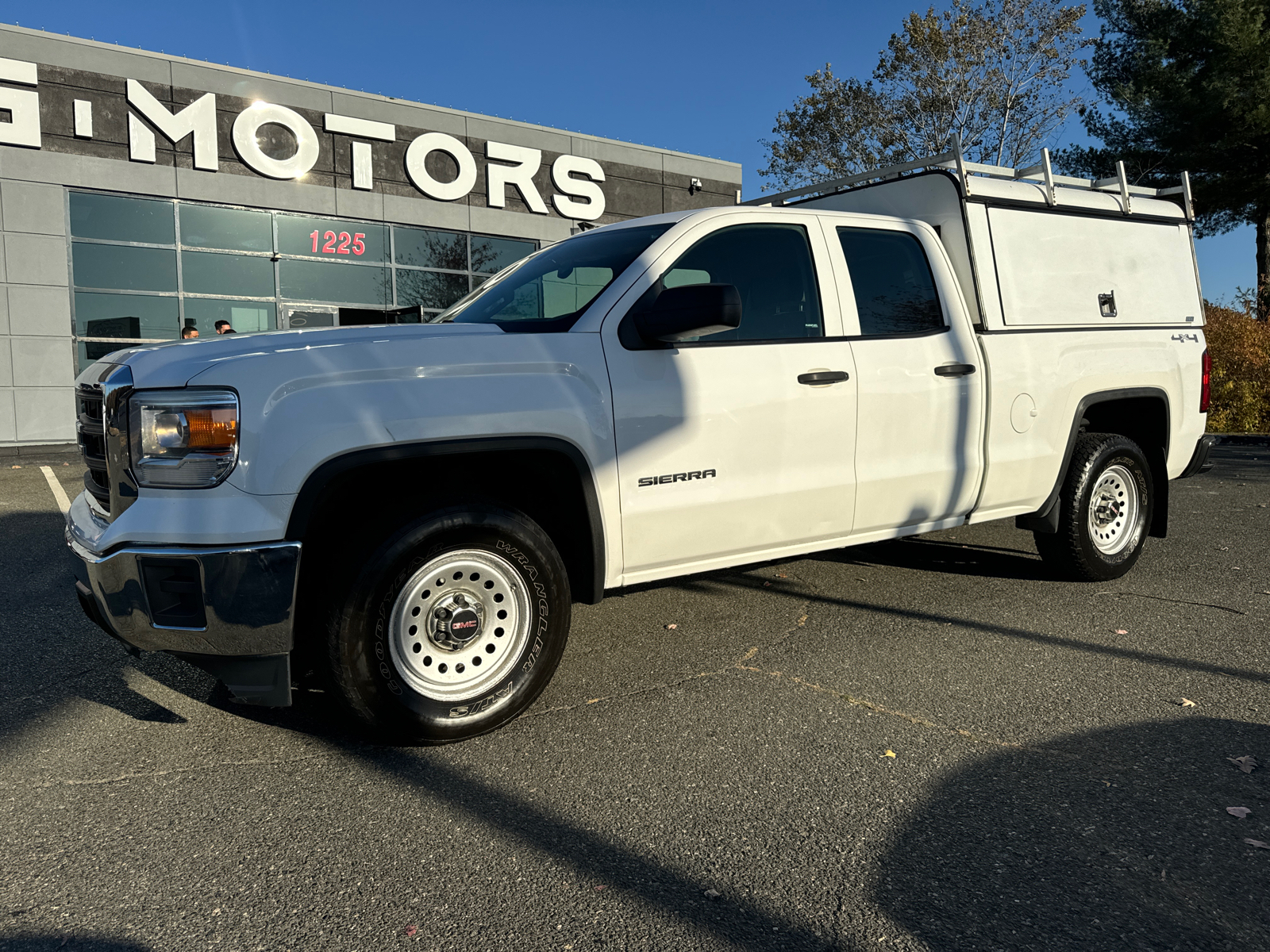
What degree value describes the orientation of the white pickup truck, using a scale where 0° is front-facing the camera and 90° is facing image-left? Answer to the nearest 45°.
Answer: approximately 45°

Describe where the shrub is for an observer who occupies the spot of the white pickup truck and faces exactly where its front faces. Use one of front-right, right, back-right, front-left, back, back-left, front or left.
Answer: back

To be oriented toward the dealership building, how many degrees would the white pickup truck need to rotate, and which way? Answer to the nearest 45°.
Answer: approximately 90° to its right

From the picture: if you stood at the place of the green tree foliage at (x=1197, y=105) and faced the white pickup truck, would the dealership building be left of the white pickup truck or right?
right

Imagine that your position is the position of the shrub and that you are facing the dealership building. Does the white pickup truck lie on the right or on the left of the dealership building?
left

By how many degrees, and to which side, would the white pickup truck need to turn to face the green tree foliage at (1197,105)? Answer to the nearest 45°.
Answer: approximately 180°
